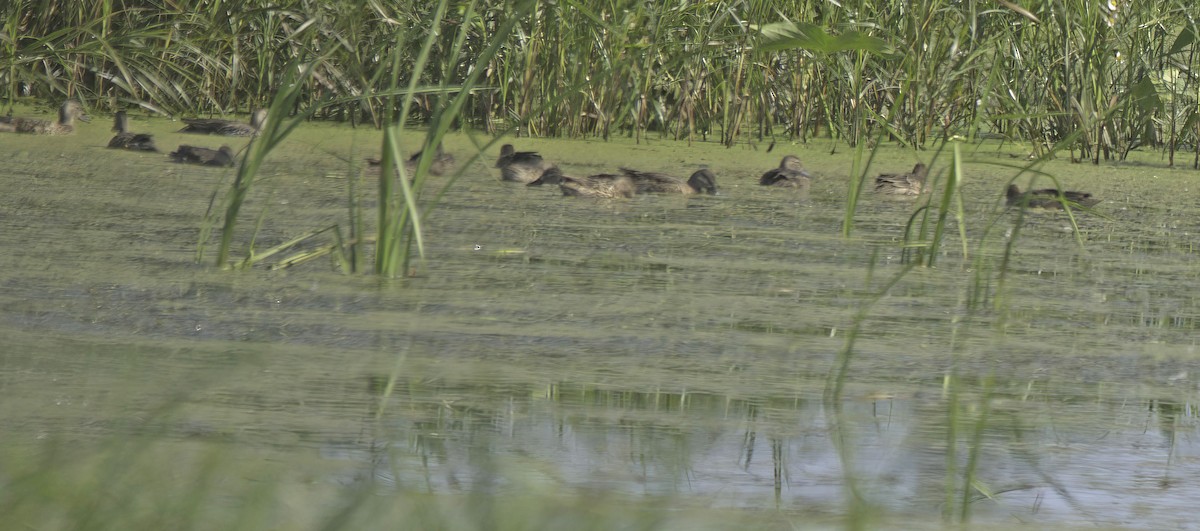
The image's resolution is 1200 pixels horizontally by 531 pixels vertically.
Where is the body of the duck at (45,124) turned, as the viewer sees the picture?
to the viewer's right

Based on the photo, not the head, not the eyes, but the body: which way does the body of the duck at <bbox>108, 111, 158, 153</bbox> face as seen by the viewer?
to the viewer's left

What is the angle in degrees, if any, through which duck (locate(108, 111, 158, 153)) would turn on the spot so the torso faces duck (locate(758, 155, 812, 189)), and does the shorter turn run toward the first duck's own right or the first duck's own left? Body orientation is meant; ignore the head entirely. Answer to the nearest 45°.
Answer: approximately 135° to the first duck's own left

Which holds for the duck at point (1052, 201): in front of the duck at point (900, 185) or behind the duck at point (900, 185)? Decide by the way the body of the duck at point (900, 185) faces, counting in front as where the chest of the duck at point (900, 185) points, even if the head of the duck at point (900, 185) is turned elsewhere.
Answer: in front

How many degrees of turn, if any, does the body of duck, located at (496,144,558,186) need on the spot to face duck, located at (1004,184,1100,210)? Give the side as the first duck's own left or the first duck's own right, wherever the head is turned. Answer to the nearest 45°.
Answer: approximately 180°

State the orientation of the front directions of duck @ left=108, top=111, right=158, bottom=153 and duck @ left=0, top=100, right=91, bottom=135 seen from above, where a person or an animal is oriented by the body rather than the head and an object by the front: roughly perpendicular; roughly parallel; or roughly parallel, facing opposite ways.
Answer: roughly parallel, facing opposite ways

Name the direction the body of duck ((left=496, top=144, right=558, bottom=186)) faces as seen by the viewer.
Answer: to the viewer's left

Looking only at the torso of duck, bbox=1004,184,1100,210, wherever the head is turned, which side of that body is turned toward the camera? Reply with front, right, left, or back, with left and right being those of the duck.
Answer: left

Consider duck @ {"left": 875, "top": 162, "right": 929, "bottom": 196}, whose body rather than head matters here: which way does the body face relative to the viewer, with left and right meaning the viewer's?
facing to the right of the viewer

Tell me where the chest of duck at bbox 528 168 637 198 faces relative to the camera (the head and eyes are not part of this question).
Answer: to the viewer's left

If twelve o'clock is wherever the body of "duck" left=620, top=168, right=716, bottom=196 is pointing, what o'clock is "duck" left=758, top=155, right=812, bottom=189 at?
"duck" left=758, top=155, right=812, bottom=189 is roughly at 11 o'clock from "duck" left=620, top=168, right=716, bottom=196.

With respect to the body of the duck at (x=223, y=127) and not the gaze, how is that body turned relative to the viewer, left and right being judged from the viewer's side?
facing to the right of the viewer

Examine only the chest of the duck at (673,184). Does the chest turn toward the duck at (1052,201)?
yes

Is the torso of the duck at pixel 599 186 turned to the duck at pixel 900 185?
no
